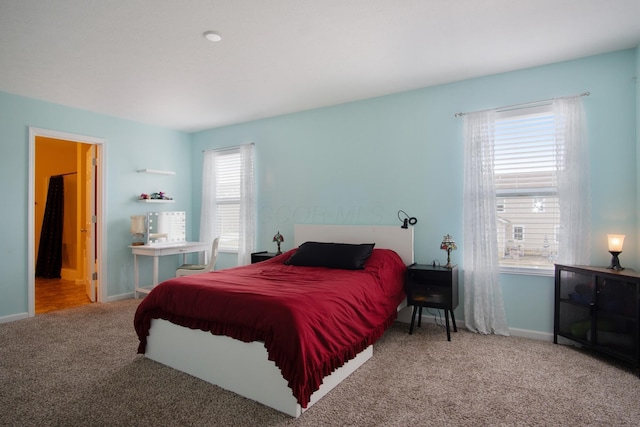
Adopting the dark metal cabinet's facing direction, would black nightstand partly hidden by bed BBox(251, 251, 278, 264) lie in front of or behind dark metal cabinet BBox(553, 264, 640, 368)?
in front

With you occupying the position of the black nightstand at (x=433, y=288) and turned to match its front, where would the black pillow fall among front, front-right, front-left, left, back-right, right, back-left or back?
front-right

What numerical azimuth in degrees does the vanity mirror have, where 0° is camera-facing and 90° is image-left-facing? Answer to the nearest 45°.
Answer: approximately 315°

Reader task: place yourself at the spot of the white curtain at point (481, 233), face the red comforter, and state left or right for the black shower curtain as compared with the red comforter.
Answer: right

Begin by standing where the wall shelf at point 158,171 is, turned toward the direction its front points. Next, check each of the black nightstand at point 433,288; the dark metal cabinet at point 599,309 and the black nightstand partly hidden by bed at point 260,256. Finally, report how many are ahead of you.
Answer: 3

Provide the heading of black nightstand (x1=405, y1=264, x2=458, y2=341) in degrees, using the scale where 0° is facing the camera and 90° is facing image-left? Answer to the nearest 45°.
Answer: approximately 45°

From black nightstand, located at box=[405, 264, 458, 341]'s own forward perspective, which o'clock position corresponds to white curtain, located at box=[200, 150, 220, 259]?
The white curtain is roughly at 2 o'clock from the black nightstand.

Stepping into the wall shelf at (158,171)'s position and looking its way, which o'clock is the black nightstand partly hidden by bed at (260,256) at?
The black nightstand partly hidden by bed is roughly at 12 o'clock from the wall shelf.

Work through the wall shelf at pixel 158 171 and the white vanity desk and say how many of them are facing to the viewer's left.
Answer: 0

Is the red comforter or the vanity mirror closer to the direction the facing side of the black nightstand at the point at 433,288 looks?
the red comforter

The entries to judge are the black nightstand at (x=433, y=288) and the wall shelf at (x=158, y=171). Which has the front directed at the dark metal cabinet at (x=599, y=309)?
the wall shelf

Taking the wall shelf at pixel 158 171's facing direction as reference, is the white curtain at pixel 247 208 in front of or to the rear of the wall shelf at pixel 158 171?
in front

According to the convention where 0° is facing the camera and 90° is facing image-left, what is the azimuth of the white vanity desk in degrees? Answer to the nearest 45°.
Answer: approximately 315°

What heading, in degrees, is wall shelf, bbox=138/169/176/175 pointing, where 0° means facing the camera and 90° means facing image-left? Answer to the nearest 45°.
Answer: approximately 315°

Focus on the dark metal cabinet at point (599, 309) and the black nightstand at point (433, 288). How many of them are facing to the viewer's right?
0

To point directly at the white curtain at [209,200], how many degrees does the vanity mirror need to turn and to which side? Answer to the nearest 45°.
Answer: approximately 45° to its left

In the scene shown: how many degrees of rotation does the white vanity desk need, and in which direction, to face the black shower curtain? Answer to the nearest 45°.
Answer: approximately 180°

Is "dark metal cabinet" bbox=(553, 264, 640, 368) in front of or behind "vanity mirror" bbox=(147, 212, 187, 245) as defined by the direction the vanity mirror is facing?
in front
